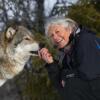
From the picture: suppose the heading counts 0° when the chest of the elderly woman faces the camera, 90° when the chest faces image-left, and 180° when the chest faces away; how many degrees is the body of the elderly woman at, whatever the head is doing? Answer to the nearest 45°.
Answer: approximately 45°

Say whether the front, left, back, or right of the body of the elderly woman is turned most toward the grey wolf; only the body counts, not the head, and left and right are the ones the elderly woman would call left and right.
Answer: front

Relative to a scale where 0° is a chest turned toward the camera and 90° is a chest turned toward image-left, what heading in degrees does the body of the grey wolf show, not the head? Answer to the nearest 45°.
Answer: approximately 270°

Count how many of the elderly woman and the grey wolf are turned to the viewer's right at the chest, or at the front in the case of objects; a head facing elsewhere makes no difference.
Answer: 1
